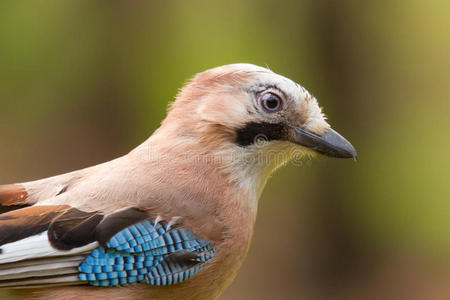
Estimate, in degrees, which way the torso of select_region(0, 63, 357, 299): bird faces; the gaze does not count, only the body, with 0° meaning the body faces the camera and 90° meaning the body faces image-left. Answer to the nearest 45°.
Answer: approximately 270°
